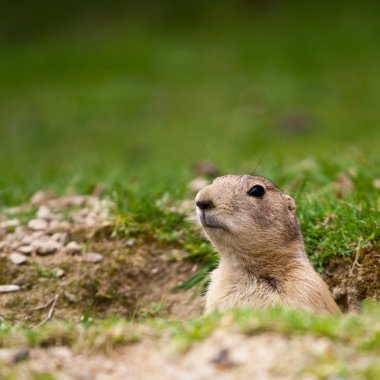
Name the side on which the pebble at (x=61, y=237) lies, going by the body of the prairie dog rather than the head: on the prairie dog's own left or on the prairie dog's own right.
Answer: on the prairie dog's own right

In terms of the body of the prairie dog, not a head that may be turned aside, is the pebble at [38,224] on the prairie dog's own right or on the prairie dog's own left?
on the prairie dog's own right

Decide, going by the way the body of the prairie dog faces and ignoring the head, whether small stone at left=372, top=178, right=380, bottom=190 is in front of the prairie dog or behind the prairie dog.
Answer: behind

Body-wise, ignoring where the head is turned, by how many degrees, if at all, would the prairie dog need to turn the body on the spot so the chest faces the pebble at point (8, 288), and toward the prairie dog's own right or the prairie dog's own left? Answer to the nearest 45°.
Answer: approximately 45° to the prairie dog's own right

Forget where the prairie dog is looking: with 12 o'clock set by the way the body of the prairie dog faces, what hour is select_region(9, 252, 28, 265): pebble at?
The pebble is roughly at 2 o'clock from the prairie dog.

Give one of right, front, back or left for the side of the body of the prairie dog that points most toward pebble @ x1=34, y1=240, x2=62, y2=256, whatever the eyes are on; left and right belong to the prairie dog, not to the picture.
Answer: right

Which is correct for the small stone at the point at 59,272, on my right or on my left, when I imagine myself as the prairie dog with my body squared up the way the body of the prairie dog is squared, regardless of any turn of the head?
on my right

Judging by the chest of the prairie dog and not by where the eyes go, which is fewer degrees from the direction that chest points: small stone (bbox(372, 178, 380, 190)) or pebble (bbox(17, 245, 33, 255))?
the pebble

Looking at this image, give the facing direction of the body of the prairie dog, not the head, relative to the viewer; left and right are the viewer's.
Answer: facing the viewer and to the left of the viewer
